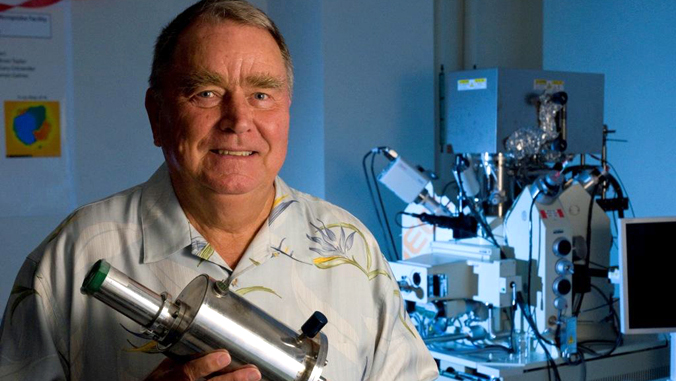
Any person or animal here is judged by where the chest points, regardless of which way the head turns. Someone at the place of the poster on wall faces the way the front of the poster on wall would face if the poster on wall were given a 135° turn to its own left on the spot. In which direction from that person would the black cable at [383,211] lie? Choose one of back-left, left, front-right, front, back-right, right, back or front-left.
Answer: front-right

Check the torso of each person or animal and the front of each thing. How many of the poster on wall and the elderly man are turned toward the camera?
2

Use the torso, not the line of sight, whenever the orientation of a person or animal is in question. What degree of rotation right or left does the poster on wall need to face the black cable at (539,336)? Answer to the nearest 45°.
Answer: approximately 45° to its left

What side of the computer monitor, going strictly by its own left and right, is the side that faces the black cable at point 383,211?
right

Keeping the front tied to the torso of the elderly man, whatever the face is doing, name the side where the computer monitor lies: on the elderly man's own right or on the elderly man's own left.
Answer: on the elderly man's own left

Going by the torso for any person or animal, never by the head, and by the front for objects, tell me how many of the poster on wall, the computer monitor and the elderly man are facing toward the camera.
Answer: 3

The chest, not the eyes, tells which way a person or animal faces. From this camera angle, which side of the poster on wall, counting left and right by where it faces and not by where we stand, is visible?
front

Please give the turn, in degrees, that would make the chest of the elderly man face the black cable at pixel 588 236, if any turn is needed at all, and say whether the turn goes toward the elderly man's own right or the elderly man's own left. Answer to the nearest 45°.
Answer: approximately 135° to the elderly man's own left

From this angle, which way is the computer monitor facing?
toward the camera

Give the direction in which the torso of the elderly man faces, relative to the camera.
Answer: toward the camera

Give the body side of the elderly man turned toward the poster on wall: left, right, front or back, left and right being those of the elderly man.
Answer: back

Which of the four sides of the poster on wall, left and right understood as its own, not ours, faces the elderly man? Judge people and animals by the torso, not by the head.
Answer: front
